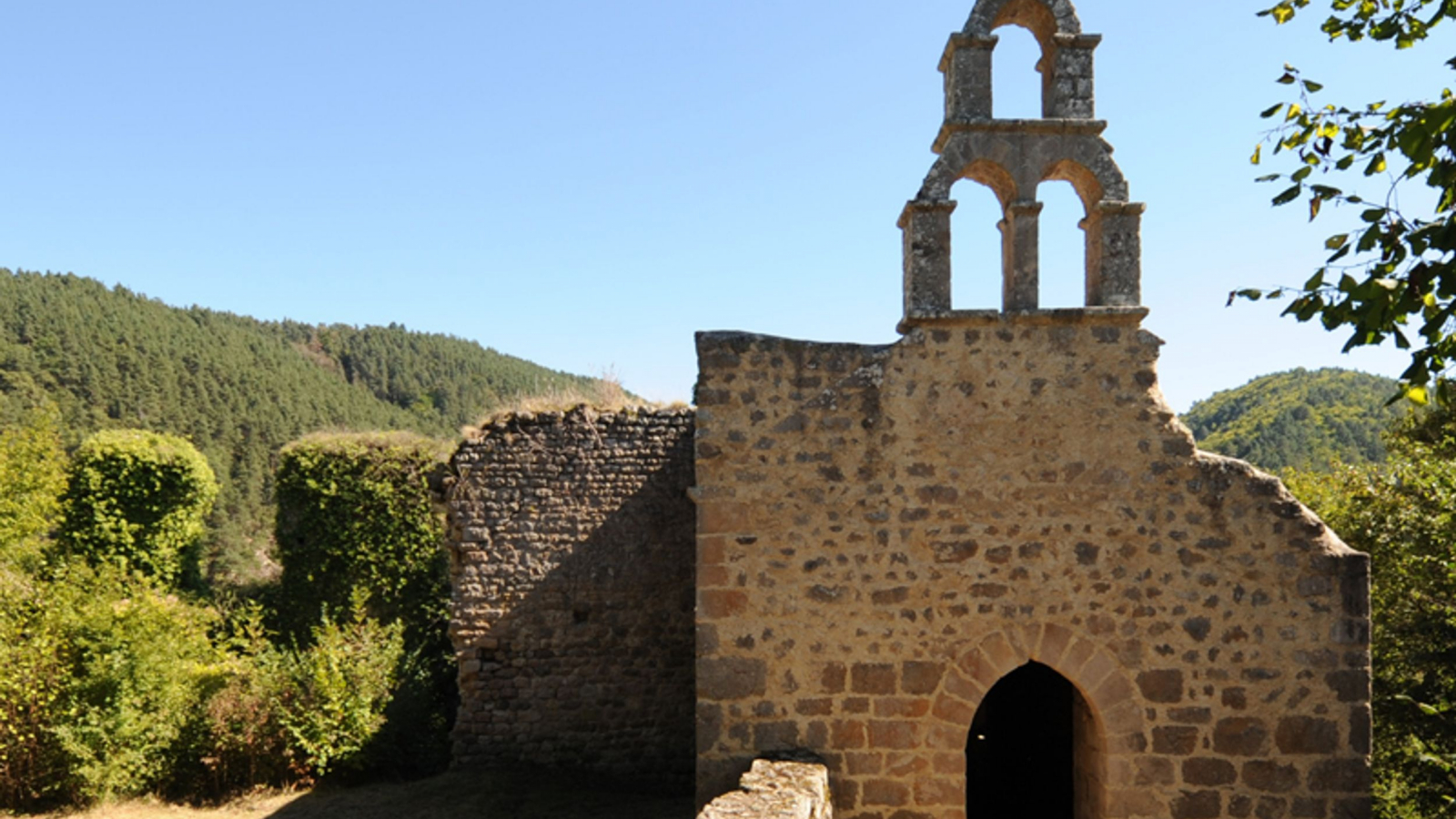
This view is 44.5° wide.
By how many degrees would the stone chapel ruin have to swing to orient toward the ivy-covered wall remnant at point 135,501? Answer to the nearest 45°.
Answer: approximately 135° to its right

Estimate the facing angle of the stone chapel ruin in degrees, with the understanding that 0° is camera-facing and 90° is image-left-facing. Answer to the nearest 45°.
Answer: approximately 0°

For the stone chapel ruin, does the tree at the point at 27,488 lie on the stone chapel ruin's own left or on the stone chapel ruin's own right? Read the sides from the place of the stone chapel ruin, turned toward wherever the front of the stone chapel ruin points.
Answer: on the stone chapel ruin's own right

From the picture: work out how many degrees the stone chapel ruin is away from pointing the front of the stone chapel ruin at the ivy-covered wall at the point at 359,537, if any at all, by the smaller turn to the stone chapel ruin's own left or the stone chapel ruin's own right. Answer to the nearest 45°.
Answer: approximately 135° to the stone chapel ruin's own right
